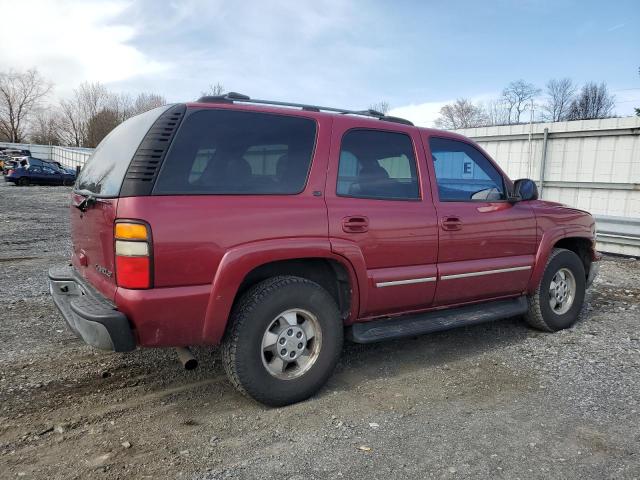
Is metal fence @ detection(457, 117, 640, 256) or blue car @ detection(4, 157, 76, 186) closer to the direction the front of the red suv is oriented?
the metal fence

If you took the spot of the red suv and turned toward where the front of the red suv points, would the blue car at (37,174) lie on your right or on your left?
on your left

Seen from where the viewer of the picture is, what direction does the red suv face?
facing away from the viewer and to the right of the viewer

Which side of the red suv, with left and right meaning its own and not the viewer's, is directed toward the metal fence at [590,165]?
front
